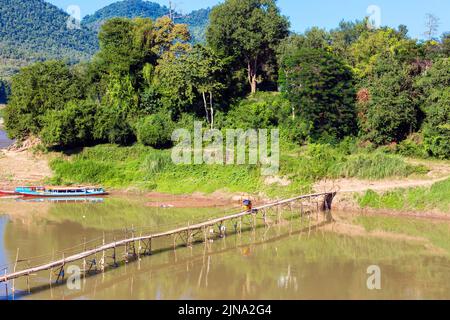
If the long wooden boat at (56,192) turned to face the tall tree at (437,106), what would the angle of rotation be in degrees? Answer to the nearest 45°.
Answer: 0° — it already faces it

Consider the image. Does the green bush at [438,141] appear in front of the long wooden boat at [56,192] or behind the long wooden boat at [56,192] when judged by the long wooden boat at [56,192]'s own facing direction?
in front

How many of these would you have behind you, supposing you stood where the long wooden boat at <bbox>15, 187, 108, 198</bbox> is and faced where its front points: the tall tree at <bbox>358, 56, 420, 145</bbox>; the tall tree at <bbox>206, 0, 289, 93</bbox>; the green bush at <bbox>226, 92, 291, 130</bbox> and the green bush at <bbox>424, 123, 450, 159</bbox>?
0

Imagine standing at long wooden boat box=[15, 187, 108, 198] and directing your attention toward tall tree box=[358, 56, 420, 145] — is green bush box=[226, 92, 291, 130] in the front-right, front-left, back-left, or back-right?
front-left

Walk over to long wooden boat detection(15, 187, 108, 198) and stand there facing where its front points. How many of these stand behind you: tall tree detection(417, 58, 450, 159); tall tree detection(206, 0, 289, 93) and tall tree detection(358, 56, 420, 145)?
0

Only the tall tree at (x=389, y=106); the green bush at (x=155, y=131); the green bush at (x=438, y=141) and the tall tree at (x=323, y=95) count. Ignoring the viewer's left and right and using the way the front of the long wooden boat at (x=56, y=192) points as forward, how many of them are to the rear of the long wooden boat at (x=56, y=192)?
0

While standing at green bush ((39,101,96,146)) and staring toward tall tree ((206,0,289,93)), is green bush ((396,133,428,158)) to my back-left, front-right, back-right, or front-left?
front-right

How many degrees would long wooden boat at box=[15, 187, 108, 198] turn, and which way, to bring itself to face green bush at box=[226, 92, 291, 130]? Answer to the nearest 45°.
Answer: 0° — it already faces it

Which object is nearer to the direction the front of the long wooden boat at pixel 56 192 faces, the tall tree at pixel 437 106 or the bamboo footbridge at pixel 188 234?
the tall tree

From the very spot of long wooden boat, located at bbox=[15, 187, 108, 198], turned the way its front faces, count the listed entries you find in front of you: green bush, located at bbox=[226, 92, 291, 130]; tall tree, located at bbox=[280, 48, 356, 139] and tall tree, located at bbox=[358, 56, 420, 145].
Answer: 3

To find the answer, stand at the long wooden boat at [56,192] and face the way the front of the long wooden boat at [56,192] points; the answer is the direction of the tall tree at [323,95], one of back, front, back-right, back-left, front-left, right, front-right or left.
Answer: front

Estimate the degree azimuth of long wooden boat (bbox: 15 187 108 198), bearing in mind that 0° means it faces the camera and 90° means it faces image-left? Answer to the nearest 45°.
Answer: approximately 270°
